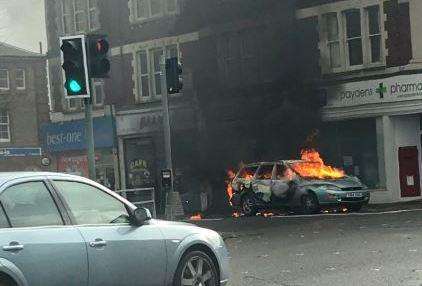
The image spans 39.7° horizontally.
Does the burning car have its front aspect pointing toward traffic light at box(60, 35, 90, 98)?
no

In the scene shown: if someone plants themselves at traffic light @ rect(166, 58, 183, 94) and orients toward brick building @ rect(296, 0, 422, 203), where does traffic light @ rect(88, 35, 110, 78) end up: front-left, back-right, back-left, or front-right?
back-right

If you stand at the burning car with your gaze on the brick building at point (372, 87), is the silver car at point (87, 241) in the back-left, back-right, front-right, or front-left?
back-right

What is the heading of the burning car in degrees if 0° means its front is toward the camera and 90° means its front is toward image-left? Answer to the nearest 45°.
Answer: approximately 315°

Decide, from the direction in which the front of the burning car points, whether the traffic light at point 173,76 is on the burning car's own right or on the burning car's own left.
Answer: on the burning car's own right

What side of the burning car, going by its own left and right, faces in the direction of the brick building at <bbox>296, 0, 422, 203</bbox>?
left

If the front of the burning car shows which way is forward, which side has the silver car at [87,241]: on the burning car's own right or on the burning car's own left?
on the burning car's own right

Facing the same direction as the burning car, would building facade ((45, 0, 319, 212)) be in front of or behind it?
behind

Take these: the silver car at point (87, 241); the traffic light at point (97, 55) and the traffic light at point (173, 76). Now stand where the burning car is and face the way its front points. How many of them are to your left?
0

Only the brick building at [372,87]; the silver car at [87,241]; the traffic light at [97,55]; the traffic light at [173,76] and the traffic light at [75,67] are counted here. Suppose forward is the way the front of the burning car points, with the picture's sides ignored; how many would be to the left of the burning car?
1

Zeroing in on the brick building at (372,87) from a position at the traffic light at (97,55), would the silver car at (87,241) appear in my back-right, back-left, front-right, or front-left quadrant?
back-right

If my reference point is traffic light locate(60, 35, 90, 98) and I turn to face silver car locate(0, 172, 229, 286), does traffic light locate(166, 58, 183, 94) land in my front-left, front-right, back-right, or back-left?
back-left

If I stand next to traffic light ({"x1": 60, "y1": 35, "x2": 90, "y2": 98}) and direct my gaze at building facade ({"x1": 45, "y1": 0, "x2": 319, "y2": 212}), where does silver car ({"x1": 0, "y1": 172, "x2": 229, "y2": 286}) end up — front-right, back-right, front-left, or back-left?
back-right

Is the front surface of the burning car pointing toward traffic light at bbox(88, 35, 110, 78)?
no
